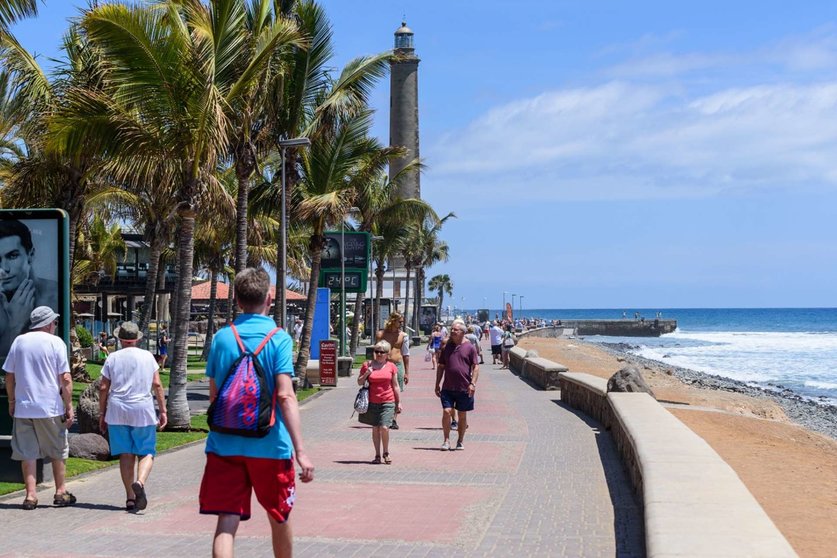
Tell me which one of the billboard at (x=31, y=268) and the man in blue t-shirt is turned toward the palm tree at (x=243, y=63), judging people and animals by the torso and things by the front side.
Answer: the man in blue t-shirt

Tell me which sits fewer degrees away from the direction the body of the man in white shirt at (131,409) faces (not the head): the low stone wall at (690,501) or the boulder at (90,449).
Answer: the boulder

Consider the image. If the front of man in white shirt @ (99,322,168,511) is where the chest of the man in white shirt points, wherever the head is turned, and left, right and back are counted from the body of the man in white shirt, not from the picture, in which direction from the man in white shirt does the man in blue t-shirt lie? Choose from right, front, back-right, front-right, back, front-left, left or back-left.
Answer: back

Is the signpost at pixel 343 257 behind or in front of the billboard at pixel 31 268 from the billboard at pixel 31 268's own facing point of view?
behind

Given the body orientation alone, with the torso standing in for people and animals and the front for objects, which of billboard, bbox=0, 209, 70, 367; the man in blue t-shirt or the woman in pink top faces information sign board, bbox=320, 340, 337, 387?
the man in blue t-shirt

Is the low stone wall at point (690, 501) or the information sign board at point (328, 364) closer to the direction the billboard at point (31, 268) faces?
the low stone wall

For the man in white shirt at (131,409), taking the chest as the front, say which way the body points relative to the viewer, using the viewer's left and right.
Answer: facing away from the viewer

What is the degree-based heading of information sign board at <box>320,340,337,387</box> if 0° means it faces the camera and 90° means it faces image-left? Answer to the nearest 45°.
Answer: approximately 0°

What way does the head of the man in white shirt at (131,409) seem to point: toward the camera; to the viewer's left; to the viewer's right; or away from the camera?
away from the camera

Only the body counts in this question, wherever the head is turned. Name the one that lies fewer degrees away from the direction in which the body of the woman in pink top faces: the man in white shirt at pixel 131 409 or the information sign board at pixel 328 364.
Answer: the man in white shirt

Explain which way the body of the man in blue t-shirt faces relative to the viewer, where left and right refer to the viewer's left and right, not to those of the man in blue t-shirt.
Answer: facing away from the viewer
